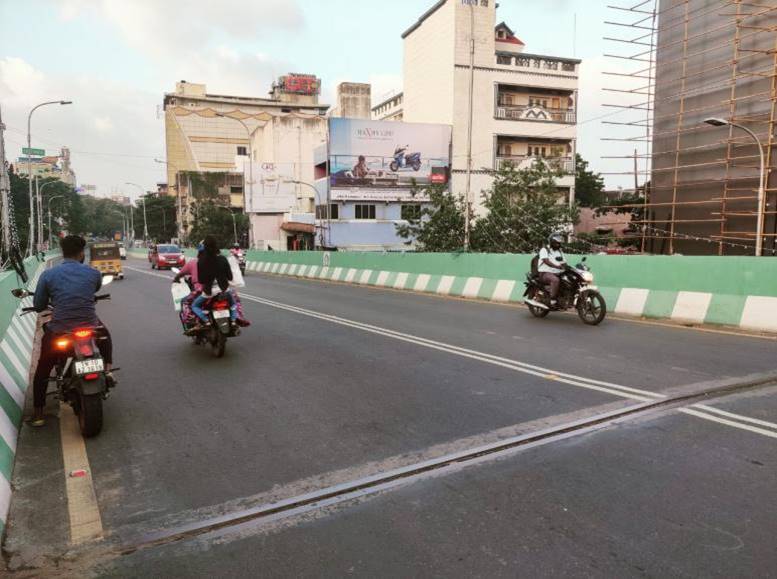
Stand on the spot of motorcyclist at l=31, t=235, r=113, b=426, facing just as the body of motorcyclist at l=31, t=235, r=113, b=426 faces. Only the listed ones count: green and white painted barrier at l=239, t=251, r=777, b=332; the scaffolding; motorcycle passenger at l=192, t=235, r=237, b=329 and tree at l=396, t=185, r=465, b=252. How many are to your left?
0

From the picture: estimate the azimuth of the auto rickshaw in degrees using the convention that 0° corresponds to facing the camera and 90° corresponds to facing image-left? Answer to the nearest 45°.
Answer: approximately 180°

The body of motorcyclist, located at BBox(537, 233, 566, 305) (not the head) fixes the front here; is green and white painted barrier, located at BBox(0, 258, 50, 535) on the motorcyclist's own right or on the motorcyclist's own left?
on the motorcyclist's own right

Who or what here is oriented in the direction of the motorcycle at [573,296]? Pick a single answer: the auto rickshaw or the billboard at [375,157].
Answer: the billboard

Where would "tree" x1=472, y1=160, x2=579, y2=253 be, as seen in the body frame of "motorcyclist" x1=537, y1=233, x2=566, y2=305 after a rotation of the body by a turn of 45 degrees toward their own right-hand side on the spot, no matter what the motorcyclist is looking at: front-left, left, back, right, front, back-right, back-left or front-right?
back

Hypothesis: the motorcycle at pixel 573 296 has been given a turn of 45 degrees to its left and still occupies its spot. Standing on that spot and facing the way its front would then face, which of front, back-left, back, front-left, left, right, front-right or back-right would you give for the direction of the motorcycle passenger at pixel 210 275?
back-right

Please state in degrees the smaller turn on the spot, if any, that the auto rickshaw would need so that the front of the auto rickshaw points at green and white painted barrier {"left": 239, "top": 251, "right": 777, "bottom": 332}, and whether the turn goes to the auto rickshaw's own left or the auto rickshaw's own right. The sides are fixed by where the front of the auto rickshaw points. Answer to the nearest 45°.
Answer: approximately 180°

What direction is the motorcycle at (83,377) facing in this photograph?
away from the camera

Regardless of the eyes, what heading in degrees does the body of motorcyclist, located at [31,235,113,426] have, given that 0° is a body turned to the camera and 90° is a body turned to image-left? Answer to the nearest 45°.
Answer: approximately 180°

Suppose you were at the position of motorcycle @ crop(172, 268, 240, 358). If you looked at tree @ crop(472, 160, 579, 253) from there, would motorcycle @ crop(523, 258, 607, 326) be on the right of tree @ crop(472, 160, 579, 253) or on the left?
right

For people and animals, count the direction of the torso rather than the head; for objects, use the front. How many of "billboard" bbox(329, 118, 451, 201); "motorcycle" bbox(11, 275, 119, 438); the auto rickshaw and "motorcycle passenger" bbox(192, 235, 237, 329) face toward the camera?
1

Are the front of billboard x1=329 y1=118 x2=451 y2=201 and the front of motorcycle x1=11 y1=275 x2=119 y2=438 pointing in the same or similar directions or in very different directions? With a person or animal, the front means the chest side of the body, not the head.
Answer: very different directions

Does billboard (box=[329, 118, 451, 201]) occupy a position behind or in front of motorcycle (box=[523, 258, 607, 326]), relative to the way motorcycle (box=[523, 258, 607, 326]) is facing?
behind

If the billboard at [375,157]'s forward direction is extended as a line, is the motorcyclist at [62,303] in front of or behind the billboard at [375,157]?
in front

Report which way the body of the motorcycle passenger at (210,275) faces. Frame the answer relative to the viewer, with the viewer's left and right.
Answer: facing away from the viewer

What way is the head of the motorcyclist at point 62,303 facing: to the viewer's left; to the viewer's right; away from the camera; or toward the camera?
away from the camera

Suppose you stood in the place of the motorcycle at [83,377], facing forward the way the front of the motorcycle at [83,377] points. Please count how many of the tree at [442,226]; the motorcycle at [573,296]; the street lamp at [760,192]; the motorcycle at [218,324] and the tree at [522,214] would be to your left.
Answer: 0

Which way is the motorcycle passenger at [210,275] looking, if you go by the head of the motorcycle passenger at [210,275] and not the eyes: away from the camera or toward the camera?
away from the camera
